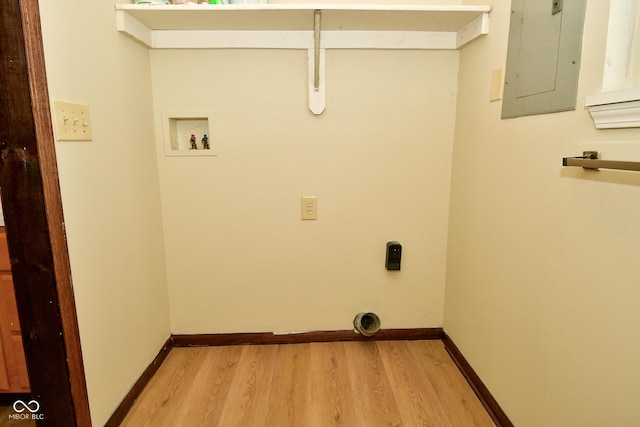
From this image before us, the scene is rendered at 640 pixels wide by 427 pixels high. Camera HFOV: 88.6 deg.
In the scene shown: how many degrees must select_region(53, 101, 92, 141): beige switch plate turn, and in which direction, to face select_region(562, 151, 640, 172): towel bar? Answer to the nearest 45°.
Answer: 0° — it already faces it

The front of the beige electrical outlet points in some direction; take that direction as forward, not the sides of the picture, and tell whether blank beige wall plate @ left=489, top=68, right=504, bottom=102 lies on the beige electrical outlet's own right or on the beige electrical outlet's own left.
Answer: on the beige electrical outlet's own left

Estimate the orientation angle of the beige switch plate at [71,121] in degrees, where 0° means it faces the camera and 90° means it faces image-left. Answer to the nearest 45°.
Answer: approximately 315°

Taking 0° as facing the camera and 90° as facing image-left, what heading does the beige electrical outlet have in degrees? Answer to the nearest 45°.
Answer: approximately 0°

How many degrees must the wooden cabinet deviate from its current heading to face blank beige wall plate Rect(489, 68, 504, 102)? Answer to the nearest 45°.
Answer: approximately 45° to its left

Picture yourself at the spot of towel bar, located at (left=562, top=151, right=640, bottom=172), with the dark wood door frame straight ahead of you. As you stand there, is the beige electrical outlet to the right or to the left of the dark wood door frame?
right

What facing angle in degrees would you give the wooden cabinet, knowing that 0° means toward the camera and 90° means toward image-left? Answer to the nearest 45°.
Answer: approximately 0°

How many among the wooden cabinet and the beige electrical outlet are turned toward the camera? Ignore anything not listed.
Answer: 2

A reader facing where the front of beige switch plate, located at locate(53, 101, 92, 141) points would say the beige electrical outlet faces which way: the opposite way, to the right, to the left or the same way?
to the right

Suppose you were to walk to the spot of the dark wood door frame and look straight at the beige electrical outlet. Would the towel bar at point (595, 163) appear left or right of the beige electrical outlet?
right

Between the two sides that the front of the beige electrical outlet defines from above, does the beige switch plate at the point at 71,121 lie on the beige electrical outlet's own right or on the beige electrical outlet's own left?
on the beige electrical outlet's own right
